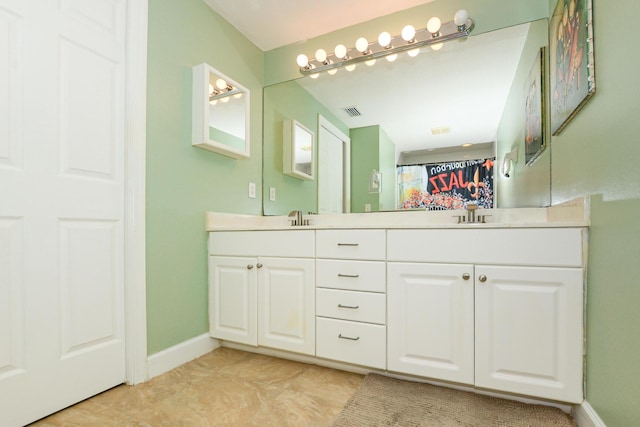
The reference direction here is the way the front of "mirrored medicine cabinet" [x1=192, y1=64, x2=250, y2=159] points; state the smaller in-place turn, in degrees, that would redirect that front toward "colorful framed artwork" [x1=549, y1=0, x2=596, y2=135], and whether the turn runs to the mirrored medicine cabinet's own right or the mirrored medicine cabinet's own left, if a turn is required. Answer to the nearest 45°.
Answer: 0° — it already faces it

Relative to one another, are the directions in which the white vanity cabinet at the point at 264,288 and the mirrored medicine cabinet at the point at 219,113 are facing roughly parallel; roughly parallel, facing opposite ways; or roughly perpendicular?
roughly perpendicular

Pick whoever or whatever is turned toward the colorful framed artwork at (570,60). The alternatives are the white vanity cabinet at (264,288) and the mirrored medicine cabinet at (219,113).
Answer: the mirrored medicine cabinet

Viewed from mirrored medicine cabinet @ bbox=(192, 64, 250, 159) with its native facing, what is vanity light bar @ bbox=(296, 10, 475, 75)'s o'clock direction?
The vanity light bar is roughly at 11 o'clock from the mirrored medicine cabinet.

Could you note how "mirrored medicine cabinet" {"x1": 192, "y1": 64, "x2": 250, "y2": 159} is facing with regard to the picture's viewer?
facing the viewer and to the right of the viewer

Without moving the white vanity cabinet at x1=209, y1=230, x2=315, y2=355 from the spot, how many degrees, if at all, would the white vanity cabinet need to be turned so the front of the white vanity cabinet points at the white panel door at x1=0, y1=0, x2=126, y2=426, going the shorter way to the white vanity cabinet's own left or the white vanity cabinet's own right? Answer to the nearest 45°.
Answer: approximately 45° to the white vanity cabinet's own right

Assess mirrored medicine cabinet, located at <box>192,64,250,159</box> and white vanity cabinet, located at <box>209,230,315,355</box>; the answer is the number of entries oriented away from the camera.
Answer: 0
